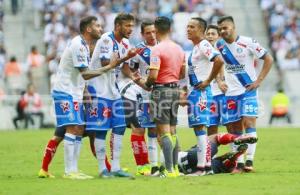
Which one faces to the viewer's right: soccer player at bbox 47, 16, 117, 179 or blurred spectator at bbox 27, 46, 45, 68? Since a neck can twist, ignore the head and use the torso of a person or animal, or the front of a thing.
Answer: the soccer player

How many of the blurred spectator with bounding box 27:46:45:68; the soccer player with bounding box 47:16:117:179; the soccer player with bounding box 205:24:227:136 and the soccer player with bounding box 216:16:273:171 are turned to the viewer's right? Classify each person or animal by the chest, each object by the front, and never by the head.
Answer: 1

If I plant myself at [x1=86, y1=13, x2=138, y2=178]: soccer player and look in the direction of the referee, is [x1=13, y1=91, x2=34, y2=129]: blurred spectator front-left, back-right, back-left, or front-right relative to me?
back-left

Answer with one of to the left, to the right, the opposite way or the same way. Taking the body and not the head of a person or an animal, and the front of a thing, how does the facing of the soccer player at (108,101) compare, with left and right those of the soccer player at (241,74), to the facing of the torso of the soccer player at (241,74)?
to the left

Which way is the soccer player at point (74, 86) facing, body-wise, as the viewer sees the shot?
to the viewer's right

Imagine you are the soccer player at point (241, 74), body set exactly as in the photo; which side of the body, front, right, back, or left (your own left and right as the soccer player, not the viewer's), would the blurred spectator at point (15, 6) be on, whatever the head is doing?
back

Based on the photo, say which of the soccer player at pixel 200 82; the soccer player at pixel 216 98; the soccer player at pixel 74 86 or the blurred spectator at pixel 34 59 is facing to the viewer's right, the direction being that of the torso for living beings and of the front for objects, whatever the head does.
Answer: the soccer player at pixel 74 86

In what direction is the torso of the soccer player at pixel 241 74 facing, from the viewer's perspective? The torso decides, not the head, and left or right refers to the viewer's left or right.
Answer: facing the viewer and to the left of the viewer

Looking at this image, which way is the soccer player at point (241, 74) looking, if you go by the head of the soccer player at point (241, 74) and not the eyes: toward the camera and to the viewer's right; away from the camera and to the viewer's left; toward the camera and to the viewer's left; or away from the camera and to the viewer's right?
toward the camera and to the viewer's left

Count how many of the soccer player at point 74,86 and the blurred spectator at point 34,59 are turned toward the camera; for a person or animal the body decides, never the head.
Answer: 1

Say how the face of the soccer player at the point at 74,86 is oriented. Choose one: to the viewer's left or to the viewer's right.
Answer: to the viewer's right

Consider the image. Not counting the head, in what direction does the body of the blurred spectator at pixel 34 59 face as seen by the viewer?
toward the camera

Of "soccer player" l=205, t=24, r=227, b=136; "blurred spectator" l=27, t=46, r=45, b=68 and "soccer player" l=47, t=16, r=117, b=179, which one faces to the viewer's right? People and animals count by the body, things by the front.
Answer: "soccer player" l=47, t=16, r=117, b=179

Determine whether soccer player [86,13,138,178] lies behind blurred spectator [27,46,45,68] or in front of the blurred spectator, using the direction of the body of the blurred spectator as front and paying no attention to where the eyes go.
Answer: in front
